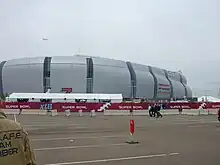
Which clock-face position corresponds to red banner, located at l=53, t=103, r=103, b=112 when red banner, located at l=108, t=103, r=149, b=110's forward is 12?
red banner, located at l=53, t=103, r=103, b=112 is roughly at 3 o'clock from red banner, located at l=108, t=103, r=149, b=110.

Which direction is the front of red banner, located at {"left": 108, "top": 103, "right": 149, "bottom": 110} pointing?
toward the camera

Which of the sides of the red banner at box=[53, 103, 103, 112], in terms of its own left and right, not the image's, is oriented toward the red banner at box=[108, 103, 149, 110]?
left

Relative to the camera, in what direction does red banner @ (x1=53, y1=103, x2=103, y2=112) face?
facing the viewer

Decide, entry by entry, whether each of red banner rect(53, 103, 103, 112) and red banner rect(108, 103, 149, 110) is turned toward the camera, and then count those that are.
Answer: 2

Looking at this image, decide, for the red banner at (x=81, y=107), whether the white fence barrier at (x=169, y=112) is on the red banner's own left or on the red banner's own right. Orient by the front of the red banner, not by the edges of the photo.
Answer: on the red banner's own left

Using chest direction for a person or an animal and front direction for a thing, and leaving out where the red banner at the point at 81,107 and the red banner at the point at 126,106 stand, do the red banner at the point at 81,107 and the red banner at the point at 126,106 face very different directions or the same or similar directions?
same or similar directions
